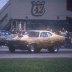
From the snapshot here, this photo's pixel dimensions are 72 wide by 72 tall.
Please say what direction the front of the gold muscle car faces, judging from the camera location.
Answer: facing the viewer and to the left of the viewer
